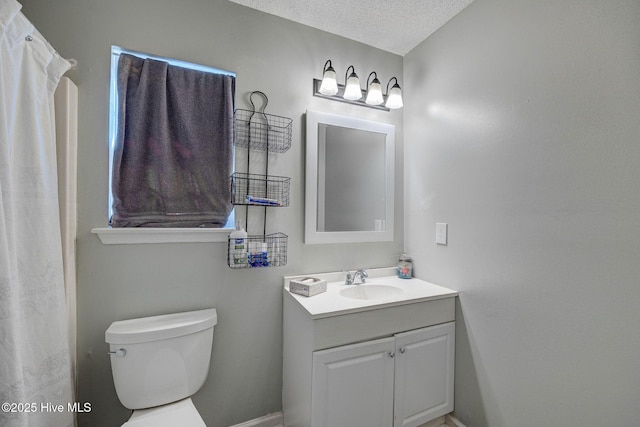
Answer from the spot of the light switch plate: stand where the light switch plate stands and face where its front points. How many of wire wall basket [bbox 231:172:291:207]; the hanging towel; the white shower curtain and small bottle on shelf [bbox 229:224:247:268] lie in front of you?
4

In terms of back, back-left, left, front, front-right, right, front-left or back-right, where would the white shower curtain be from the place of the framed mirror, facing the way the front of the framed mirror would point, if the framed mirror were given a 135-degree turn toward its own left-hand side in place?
back-left

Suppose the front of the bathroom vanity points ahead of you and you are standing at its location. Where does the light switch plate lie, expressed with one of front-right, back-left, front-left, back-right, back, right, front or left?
left

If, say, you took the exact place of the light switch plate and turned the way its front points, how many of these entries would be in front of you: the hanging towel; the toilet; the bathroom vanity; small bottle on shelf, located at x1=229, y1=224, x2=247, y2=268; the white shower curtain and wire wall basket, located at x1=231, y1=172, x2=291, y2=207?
6

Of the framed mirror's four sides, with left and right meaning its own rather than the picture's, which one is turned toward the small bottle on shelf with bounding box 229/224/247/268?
right

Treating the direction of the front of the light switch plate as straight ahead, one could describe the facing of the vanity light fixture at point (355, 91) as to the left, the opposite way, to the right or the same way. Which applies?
to the left

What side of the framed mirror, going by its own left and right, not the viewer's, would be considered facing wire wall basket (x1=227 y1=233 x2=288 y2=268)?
right

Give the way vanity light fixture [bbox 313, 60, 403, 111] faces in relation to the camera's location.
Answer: facing the viewer and to the right of the viewer

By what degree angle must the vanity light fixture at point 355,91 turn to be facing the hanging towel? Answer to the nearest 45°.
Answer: approximately 90° to its right

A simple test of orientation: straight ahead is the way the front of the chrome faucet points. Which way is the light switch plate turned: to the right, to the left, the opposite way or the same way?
to the right
